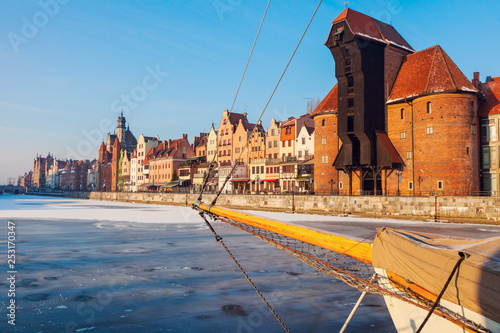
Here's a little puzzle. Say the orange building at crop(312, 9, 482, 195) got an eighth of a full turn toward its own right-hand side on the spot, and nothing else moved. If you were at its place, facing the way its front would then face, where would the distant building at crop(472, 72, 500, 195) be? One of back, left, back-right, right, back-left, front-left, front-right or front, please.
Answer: back

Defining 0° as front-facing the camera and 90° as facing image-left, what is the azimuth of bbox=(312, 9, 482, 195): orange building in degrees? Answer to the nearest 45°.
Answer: approximately 45°
